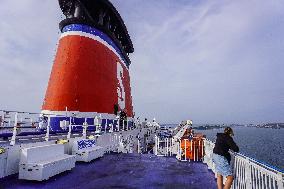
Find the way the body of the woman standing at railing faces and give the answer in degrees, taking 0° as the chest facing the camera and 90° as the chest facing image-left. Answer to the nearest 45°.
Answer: approximately 225°

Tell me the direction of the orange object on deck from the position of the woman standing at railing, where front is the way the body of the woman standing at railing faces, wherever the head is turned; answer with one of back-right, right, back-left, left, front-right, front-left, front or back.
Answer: front-left

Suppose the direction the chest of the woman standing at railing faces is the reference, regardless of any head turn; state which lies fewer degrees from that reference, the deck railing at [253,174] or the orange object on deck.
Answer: the orange object on deck

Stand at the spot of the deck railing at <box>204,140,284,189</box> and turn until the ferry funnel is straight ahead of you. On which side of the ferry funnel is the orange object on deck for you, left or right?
right

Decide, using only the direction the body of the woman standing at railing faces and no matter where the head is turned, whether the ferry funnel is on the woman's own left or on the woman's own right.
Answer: on the woman's own left
